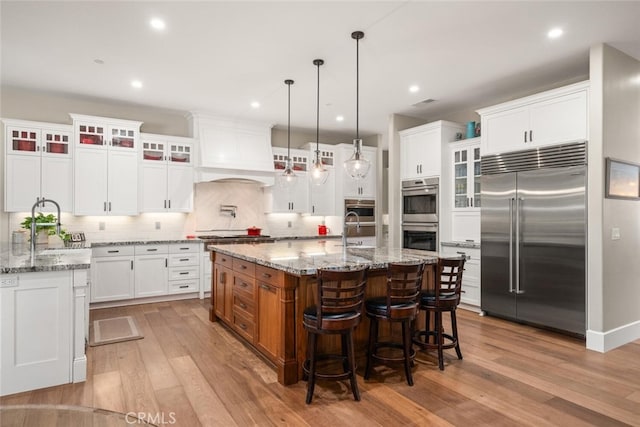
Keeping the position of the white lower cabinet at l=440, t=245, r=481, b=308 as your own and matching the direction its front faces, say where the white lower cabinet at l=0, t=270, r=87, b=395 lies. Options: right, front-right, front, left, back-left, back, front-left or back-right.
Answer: front

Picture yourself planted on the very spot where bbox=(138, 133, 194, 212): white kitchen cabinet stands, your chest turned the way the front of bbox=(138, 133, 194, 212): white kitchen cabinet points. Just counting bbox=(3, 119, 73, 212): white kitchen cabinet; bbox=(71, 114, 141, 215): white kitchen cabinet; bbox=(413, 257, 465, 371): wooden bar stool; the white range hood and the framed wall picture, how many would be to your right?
2

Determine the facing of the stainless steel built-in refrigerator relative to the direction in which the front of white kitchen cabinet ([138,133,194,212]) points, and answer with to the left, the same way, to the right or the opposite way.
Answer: to the right

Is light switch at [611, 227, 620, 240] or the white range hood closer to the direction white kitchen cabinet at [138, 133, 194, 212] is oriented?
the light switch

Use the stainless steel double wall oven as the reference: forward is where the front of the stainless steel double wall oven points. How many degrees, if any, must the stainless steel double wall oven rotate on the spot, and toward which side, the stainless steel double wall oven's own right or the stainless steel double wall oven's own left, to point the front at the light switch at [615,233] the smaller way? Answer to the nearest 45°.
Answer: approximately 90° to the stainless steel double wall oven's own left

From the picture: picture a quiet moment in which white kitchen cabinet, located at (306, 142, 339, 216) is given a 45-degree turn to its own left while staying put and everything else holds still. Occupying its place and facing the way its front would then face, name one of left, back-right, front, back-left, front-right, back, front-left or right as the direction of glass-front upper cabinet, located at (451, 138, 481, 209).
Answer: front

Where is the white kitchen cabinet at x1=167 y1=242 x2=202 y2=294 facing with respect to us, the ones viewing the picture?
facing the viewer

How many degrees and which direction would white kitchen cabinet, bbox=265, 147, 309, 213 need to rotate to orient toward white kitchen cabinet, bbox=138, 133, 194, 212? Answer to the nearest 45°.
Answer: approximately 45° to its right

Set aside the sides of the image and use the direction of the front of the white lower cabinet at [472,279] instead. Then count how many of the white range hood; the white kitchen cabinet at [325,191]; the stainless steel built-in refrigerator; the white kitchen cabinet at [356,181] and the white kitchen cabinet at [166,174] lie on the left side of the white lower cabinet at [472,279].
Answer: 1

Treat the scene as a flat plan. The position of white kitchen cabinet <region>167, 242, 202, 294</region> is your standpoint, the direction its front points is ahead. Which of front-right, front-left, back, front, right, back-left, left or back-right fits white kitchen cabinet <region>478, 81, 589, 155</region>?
front-left

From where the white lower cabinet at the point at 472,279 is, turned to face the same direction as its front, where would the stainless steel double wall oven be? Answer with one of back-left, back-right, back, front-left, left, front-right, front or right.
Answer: right

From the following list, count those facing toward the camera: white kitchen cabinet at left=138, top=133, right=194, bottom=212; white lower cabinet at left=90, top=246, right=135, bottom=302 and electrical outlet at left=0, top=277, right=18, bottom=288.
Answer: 3

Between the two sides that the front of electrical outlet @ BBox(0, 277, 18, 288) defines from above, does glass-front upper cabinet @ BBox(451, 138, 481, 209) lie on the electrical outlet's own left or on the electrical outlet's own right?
on the electrical outlet's own left

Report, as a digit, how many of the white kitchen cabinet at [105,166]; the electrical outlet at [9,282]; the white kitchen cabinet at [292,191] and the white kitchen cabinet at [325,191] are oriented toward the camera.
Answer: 4

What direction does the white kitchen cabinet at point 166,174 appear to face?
toward the camera

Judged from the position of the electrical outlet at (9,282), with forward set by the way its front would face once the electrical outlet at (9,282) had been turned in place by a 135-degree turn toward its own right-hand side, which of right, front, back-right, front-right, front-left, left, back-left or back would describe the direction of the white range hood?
right

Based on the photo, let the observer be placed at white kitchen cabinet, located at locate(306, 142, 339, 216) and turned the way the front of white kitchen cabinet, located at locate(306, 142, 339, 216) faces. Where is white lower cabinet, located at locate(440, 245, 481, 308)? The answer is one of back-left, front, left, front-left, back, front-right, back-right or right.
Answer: front-left

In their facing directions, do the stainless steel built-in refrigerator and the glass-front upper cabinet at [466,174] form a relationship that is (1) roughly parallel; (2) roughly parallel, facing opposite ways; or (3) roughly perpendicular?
roughly parallel

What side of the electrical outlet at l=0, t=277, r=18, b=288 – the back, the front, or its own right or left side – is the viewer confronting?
front

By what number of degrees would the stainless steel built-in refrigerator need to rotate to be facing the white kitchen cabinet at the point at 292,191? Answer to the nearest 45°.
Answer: approximately 45° to its right
